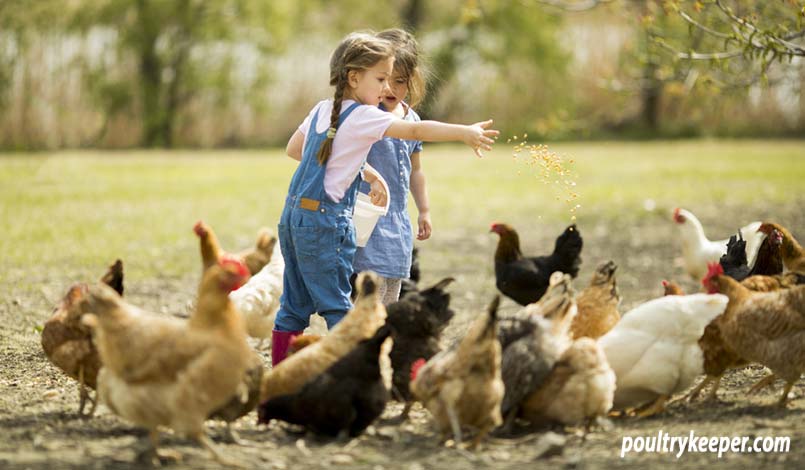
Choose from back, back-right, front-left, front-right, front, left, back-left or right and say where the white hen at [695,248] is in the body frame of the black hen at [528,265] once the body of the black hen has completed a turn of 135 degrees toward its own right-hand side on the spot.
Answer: front

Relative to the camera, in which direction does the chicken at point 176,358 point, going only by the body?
to the viewer's right

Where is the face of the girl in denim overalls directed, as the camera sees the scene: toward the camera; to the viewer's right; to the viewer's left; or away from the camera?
to the viewer's right

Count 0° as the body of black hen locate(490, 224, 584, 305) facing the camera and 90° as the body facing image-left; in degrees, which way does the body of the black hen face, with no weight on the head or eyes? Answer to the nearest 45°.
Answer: approximately 90°

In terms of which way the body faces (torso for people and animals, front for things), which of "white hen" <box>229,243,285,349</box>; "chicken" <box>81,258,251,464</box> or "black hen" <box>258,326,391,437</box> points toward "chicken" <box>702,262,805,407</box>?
"chicken" <box>81,258,251,464</box>

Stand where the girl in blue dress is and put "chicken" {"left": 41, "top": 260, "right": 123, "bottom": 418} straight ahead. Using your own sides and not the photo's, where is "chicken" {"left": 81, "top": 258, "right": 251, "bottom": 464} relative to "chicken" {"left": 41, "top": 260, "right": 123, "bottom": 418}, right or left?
left

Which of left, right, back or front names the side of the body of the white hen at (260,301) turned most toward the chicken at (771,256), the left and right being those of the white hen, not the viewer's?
back

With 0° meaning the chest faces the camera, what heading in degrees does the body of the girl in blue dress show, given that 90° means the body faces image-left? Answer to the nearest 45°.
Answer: approximately 0°
